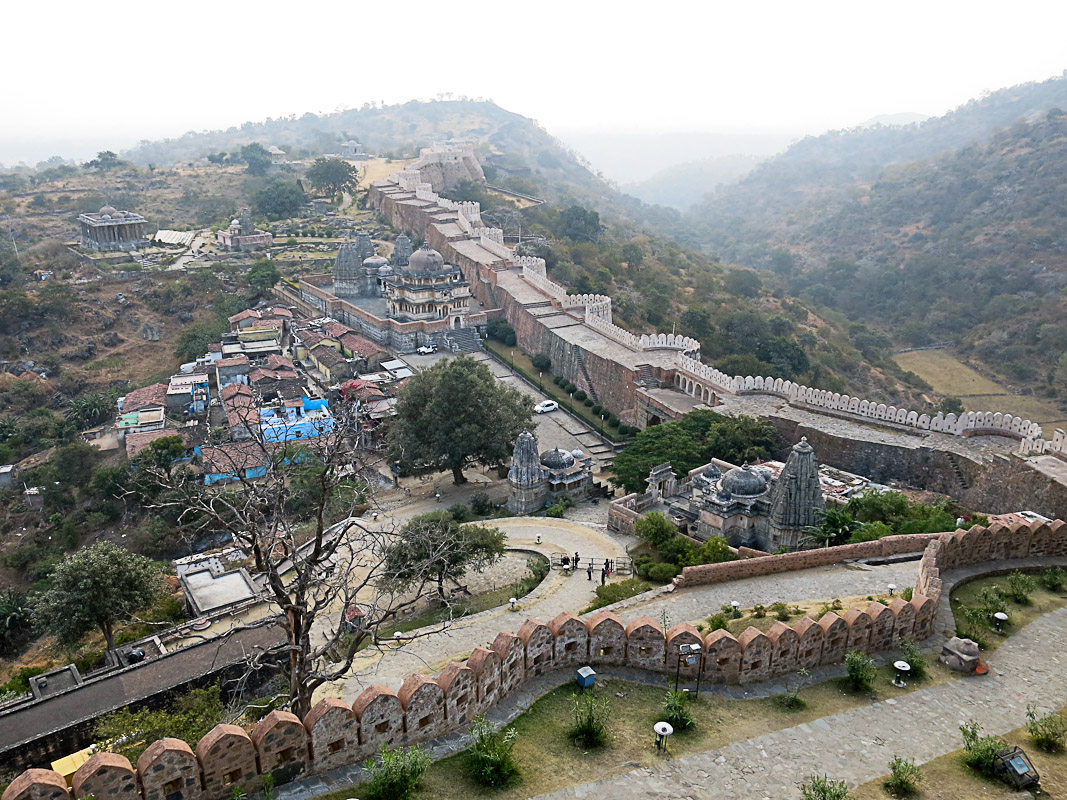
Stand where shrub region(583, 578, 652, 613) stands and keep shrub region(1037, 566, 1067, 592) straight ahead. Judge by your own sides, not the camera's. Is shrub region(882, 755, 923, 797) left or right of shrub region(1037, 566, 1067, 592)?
right

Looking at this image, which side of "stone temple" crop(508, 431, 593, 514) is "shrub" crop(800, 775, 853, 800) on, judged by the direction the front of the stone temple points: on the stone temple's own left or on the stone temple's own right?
on the stone temple's own right

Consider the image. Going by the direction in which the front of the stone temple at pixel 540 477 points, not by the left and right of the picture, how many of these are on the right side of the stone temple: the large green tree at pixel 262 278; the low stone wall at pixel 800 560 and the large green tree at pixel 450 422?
1

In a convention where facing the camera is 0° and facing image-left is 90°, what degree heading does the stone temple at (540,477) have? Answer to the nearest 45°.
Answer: approximately 225°

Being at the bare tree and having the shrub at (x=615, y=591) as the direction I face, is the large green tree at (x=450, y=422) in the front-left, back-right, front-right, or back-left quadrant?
front-left

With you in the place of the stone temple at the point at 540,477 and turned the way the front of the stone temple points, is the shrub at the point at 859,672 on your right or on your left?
on your right

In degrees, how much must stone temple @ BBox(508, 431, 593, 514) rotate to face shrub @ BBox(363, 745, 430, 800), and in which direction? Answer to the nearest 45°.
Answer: approximately 135° to its right

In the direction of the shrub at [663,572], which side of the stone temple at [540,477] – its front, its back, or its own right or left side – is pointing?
right

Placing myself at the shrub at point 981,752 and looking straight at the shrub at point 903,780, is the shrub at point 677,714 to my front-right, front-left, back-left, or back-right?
front-right

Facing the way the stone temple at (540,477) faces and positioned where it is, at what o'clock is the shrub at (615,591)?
The shrub is roughly at 4 o'clock from the stone temple.

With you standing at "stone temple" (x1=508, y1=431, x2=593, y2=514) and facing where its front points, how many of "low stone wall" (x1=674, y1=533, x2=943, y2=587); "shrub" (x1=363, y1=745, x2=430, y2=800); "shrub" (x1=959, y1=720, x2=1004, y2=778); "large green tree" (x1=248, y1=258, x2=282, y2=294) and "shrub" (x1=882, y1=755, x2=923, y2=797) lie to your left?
1

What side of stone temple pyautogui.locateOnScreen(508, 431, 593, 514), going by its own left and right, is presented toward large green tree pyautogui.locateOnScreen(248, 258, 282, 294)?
left

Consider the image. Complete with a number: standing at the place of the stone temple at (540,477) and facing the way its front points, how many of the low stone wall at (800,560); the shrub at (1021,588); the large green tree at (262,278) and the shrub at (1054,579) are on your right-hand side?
3

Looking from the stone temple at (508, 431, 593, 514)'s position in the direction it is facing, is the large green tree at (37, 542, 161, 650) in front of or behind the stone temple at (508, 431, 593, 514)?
behind

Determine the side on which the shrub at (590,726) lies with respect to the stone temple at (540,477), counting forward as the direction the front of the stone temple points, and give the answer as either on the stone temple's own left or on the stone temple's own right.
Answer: on the stone temple's own right

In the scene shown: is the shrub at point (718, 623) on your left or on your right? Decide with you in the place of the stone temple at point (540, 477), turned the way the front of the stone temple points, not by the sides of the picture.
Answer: on your right
